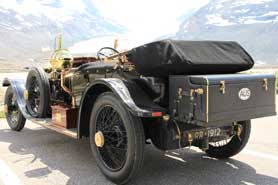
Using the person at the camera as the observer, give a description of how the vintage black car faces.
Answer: facing away from the viewer and to the left of the viewer
